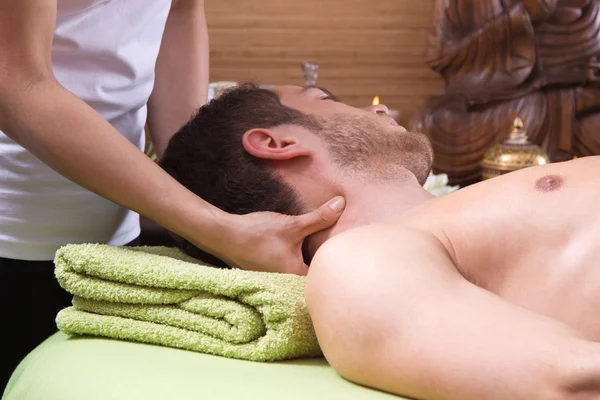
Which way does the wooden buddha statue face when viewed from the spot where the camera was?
facing the viewer

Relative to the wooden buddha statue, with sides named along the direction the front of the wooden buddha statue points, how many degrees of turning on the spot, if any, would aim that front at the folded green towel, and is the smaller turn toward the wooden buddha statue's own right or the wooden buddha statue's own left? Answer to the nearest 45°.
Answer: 0° — it already faces it

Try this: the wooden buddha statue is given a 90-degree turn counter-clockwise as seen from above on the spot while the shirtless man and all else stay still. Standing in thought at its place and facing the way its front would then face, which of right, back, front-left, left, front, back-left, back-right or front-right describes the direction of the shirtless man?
right

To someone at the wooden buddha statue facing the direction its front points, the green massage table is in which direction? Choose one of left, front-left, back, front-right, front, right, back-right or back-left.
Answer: front
